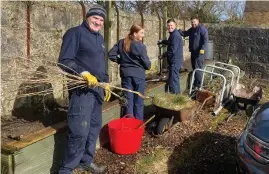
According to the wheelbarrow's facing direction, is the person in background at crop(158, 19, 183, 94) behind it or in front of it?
behind

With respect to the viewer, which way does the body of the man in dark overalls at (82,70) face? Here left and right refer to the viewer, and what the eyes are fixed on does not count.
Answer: facing the viewer and to the right of the viewer

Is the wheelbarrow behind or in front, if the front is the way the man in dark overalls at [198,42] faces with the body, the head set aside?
in front

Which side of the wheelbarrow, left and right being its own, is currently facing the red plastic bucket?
front

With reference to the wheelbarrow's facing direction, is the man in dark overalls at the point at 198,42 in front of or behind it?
behind

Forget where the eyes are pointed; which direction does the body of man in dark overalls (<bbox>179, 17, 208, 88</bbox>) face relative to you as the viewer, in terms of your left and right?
facing the viewer and to the left of the viewer

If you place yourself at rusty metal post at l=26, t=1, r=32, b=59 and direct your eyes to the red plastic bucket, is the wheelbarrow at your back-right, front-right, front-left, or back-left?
front-left

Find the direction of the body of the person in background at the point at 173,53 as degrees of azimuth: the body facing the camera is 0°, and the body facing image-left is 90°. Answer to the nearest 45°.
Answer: approximately 90°

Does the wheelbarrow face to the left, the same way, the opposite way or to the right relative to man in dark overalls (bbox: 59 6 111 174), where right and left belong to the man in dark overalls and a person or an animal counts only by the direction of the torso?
to the right
